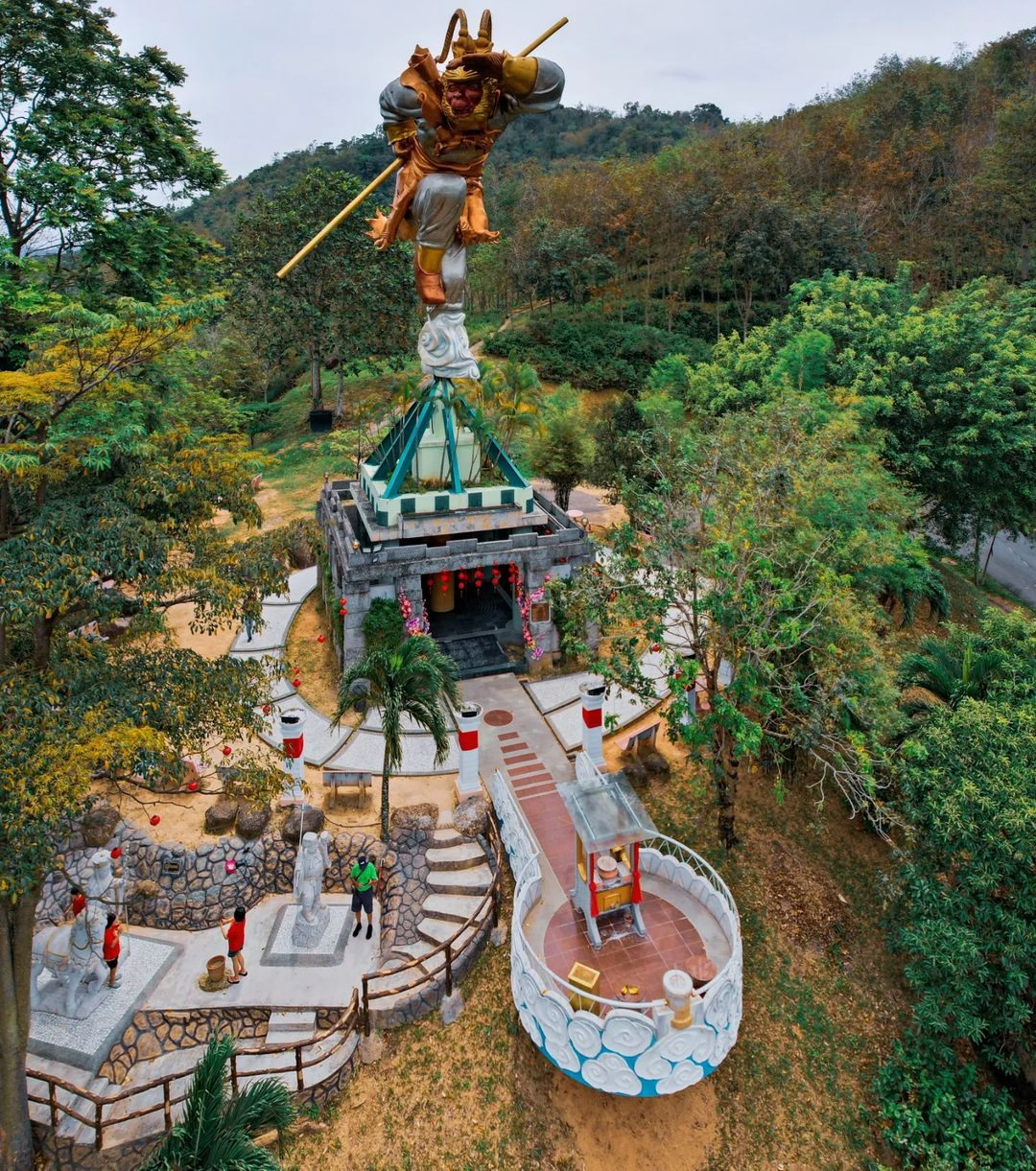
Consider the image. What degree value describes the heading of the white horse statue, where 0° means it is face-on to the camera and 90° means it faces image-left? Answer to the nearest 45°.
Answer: approximately 315°

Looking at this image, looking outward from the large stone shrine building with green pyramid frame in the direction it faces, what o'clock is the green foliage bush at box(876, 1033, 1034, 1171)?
The green foliage bush is roughly at 11 o'clock from the large stone shrine building with green pyramid frame.

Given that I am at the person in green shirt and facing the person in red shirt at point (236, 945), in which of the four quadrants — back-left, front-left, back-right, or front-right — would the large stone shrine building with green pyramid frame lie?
back-right

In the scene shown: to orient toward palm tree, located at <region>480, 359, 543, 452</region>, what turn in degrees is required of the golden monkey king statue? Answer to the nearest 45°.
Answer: approximately 180°

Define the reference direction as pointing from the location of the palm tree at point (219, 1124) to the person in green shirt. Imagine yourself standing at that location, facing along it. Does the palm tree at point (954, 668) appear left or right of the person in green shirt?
right

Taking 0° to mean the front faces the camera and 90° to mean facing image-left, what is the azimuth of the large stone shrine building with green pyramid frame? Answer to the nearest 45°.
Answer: approximately 0°
